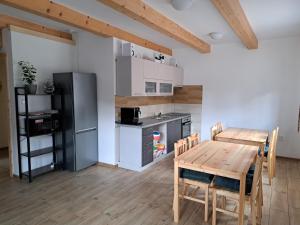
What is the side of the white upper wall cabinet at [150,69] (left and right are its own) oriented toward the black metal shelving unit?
right

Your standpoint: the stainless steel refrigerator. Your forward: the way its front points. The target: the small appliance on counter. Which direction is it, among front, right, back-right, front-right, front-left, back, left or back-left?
front-left

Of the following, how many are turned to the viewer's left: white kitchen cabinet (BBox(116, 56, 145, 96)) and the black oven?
0

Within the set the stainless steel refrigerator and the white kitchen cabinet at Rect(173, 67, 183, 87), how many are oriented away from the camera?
0

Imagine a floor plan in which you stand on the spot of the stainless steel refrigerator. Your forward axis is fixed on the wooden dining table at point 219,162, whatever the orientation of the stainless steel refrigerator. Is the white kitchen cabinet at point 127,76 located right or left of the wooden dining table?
left

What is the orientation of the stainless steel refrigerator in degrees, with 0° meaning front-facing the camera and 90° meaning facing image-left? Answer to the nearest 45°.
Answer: approximately 315°

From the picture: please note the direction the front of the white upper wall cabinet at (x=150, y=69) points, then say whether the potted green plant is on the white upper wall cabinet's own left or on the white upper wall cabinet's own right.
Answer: on the white upper wall cabinet's own right

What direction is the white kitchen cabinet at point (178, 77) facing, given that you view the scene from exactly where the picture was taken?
facing the viewer and to the right of the viewer

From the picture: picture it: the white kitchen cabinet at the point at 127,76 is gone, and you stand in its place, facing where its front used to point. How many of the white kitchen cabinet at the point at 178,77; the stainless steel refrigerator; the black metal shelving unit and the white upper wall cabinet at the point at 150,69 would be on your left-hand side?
2

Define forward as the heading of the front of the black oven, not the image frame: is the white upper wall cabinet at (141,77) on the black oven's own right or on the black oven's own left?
on the black oven's own right

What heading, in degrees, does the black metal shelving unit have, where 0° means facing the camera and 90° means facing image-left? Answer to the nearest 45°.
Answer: approximately 315°
